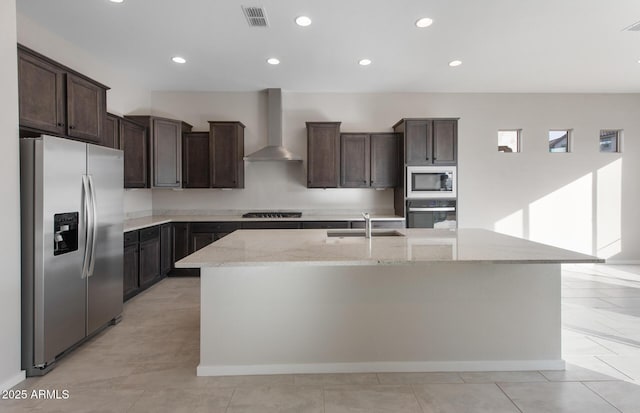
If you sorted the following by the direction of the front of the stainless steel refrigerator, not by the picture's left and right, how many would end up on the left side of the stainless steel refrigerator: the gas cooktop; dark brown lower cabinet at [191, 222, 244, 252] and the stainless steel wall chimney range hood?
3

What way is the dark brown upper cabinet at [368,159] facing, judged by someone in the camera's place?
facing the viewer

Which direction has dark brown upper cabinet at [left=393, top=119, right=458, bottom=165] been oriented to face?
toward the camera

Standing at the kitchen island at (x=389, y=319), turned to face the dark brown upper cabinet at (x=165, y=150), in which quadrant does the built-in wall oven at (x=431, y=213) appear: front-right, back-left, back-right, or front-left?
front-right

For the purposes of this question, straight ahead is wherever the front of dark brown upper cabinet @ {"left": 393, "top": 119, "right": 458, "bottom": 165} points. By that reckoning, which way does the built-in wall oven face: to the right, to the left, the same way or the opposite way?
the same way

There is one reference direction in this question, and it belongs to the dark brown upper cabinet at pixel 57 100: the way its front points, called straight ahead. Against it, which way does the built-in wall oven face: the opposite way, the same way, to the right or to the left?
to the right

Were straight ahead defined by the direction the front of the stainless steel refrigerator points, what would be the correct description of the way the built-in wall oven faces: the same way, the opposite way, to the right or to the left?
to the right

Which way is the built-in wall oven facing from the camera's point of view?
toward the camera

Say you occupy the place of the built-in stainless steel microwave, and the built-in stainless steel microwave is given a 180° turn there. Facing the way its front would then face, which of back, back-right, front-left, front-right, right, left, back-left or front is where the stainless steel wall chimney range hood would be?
left

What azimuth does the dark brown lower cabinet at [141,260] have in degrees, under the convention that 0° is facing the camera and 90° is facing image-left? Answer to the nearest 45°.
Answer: approximately 315°

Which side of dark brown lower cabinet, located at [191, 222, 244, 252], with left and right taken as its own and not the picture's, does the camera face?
front

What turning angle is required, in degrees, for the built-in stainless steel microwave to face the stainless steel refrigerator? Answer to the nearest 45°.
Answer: approximately 45° to its right

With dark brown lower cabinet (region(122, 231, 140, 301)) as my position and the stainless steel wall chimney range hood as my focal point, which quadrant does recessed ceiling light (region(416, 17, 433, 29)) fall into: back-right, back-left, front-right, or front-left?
front-right

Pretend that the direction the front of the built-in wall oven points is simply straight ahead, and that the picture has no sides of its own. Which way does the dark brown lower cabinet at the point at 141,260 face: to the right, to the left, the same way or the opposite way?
to the left

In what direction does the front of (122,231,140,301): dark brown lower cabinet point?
to the viewer's right

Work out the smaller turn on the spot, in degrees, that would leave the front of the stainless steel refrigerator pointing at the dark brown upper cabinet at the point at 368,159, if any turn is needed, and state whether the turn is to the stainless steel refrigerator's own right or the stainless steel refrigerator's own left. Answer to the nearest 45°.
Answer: approximately 45° to the stainless steel refrigerator's own left

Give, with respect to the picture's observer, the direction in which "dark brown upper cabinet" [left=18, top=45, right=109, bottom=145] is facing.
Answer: facing the viewer and to the right of the viewer

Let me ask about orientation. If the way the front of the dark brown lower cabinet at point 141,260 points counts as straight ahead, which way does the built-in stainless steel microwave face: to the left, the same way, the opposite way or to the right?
to the right

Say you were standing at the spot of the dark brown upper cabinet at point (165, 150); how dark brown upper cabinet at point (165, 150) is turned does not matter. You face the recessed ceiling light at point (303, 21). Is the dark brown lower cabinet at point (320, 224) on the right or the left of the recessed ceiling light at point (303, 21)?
left
